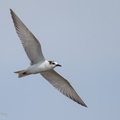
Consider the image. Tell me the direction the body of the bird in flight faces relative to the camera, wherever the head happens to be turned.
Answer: to the viewer's right
